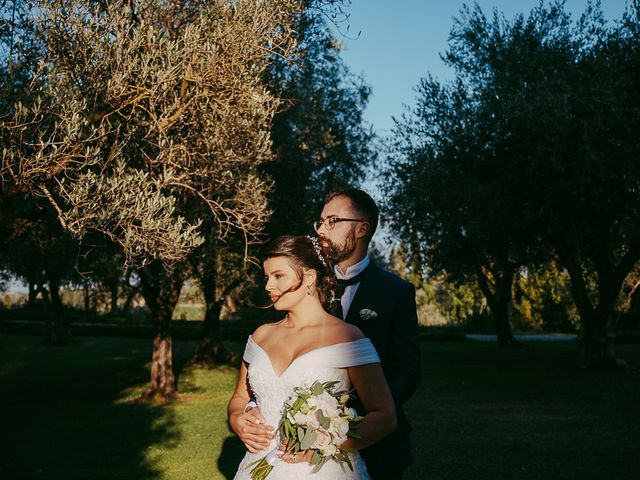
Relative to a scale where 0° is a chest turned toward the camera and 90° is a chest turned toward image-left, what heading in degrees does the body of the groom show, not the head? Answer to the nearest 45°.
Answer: approximately 45°

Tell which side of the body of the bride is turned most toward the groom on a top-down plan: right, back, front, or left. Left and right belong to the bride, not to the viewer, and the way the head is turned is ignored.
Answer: back

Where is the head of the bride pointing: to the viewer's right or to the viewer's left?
to the viewer's left

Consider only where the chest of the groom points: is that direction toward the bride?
yes

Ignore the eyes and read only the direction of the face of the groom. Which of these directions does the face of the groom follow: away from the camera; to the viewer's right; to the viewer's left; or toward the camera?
to the viewer's left

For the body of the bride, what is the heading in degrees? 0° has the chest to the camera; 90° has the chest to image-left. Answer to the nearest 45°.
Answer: approximately 45°
